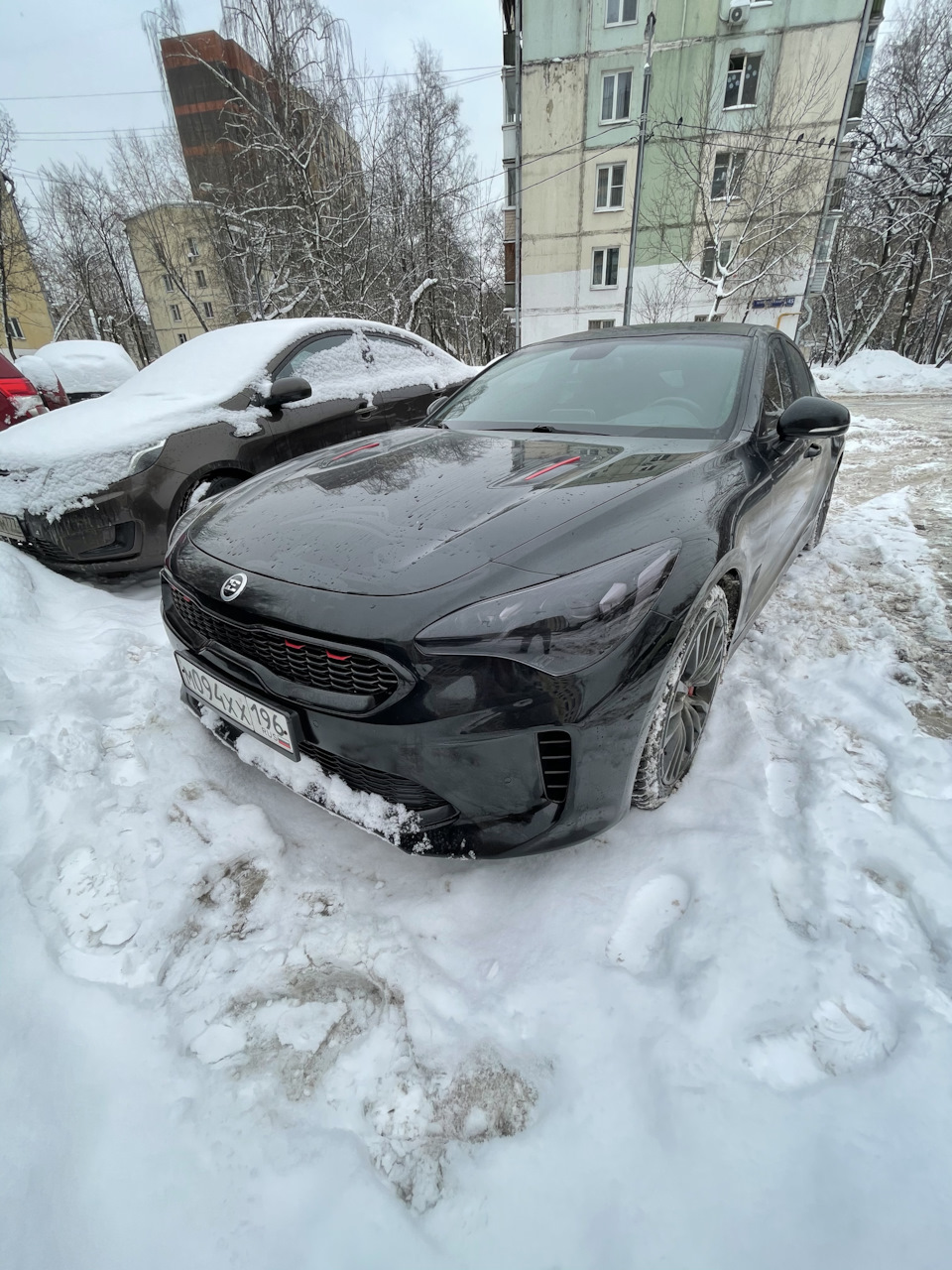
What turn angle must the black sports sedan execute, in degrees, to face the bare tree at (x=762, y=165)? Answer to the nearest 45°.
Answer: approximately 135° to its right

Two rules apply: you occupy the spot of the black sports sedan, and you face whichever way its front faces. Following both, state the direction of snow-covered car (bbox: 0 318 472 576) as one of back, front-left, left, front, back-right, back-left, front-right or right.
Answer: right

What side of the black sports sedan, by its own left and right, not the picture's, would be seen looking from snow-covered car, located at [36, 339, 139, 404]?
right

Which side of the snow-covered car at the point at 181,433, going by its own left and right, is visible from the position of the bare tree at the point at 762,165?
back

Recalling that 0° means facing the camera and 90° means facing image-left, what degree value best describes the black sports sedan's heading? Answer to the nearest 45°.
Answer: approximately 45°

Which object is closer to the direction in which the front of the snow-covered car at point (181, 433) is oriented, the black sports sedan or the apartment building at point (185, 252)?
the black sports sedan

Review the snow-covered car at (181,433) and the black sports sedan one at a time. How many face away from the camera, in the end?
0

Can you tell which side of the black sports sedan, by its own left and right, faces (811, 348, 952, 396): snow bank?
back

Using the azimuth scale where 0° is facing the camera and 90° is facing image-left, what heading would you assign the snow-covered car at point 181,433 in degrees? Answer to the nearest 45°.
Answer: approximately 45°

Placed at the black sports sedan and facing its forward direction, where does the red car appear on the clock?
The red car is roughly at 3 o'clock from the black sports sedan.
